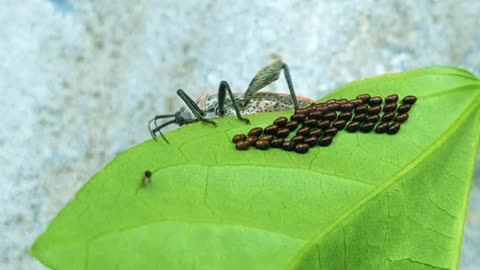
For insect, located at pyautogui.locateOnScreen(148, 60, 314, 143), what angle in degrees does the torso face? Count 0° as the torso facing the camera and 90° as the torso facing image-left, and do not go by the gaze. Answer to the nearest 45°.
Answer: approximately 90°
